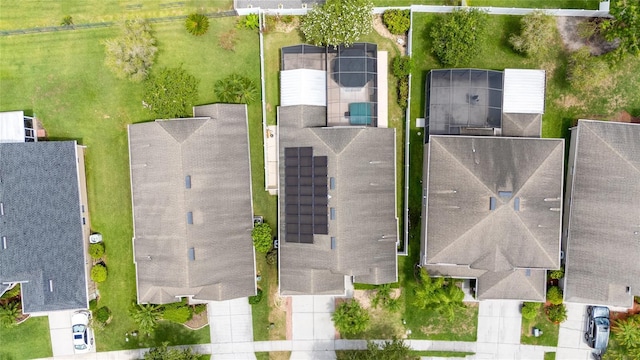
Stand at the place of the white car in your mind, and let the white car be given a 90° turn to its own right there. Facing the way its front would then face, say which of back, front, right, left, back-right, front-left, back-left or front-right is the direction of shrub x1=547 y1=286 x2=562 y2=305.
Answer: front-right

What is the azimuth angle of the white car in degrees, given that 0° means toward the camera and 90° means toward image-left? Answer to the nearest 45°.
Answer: approximately 180°

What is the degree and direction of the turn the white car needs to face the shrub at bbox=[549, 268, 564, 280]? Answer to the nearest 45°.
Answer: approximately 135° to its right
